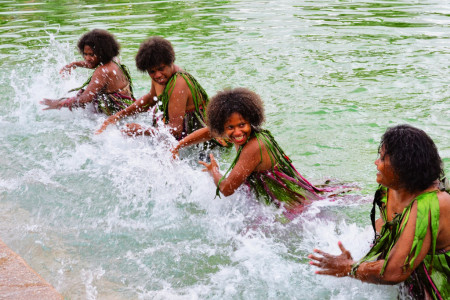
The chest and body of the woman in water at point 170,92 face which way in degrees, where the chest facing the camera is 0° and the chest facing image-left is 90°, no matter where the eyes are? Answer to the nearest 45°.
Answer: approximately 45°

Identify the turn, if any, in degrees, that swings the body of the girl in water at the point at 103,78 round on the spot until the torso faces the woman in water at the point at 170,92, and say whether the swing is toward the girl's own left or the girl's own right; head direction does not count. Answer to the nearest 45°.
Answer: approximately 135° to the girl's own left

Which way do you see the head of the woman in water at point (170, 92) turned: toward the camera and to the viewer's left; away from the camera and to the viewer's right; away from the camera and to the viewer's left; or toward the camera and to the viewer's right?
toward the camera and to the viewer's left

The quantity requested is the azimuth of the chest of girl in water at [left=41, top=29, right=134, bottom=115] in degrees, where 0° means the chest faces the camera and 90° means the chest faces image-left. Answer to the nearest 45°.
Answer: approximately 90°

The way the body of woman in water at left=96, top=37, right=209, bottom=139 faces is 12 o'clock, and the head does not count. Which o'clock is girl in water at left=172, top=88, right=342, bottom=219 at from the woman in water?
The girl in water is roughly at 8 o'clock from the woman in water.

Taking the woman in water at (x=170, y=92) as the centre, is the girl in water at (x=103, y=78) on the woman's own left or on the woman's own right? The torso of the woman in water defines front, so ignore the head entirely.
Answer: on the woman's own right

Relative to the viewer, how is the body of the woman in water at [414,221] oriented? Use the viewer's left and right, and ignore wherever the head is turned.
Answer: facing to the left of the viewer

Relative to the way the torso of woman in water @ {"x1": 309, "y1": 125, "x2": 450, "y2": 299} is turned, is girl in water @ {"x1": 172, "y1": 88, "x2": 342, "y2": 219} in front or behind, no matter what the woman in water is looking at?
in front

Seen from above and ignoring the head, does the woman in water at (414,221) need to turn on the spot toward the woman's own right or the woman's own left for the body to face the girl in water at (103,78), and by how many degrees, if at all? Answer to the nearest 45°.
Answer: approximately 45° to the woman's own right

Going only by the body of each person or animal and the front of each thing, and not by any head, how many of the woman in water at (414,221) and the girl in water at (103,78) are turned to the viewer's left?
2

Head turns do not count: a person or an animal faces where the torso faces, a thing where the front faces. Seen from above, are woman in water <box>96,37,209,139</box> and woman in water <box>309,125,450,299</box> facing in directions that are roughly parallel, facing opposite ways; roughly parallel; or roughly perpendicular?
roughly parallel

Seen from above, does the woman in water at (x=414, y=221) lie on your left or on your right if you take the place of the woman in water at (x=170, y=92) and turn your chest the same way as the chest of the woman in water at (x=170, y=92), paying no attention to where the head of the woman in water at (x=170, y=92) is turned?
on your left
